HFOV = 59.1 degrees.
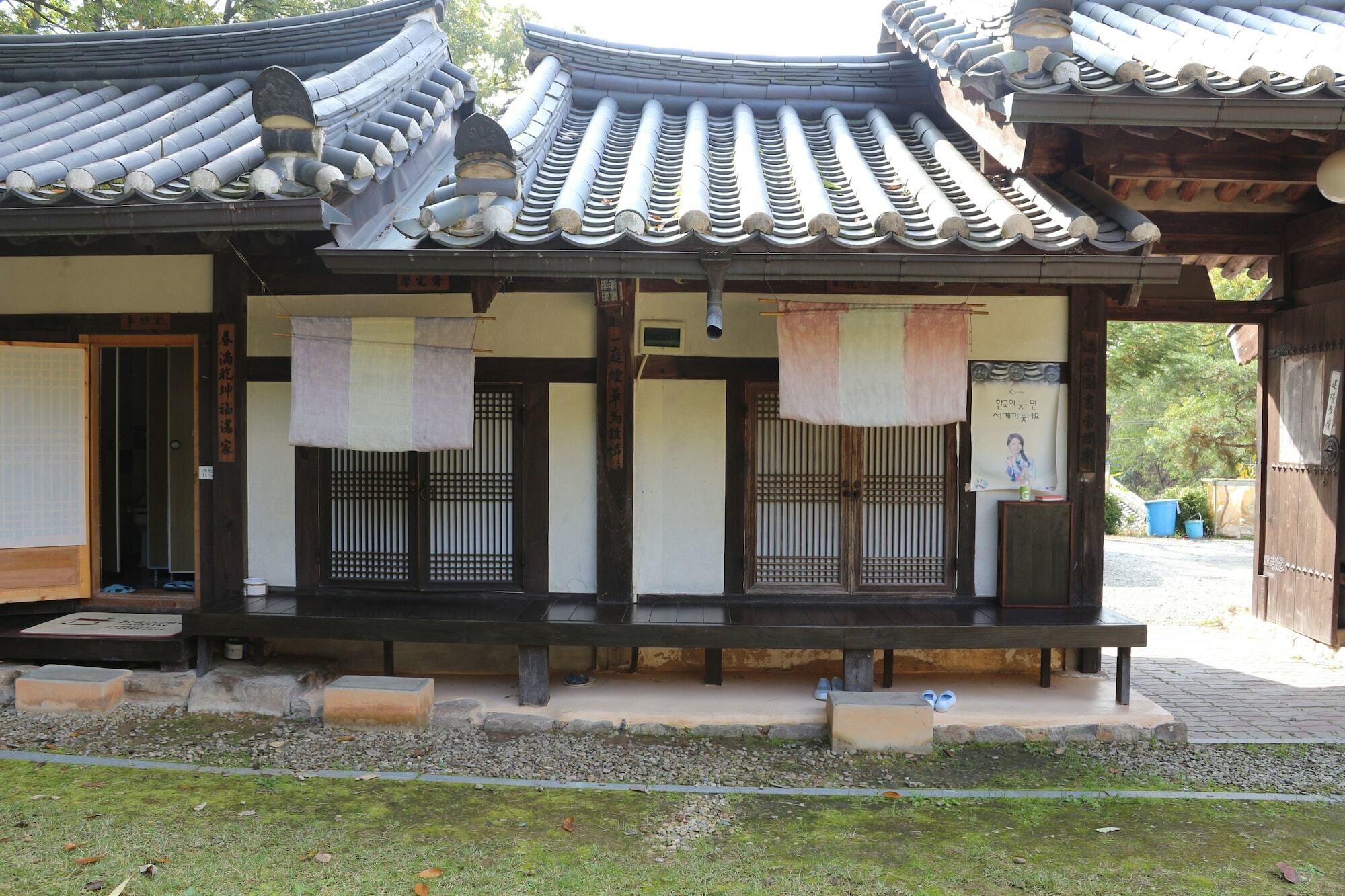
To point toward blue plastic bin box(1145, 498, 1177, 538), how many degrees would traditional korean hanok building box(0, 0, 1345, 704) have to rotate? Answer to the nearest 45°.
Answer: approximately 135° to its left

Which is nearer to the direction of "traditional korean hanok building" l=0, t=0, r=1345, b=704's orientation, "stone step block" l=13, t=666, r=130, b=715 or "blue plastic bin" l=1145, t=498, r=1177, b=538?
the stone step block

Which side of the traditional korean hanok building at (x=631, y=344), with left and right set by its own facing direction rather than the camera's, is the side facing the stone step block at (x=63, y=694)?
right

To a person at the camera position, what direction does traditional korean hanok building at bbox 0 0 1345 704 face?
facing the viewer
